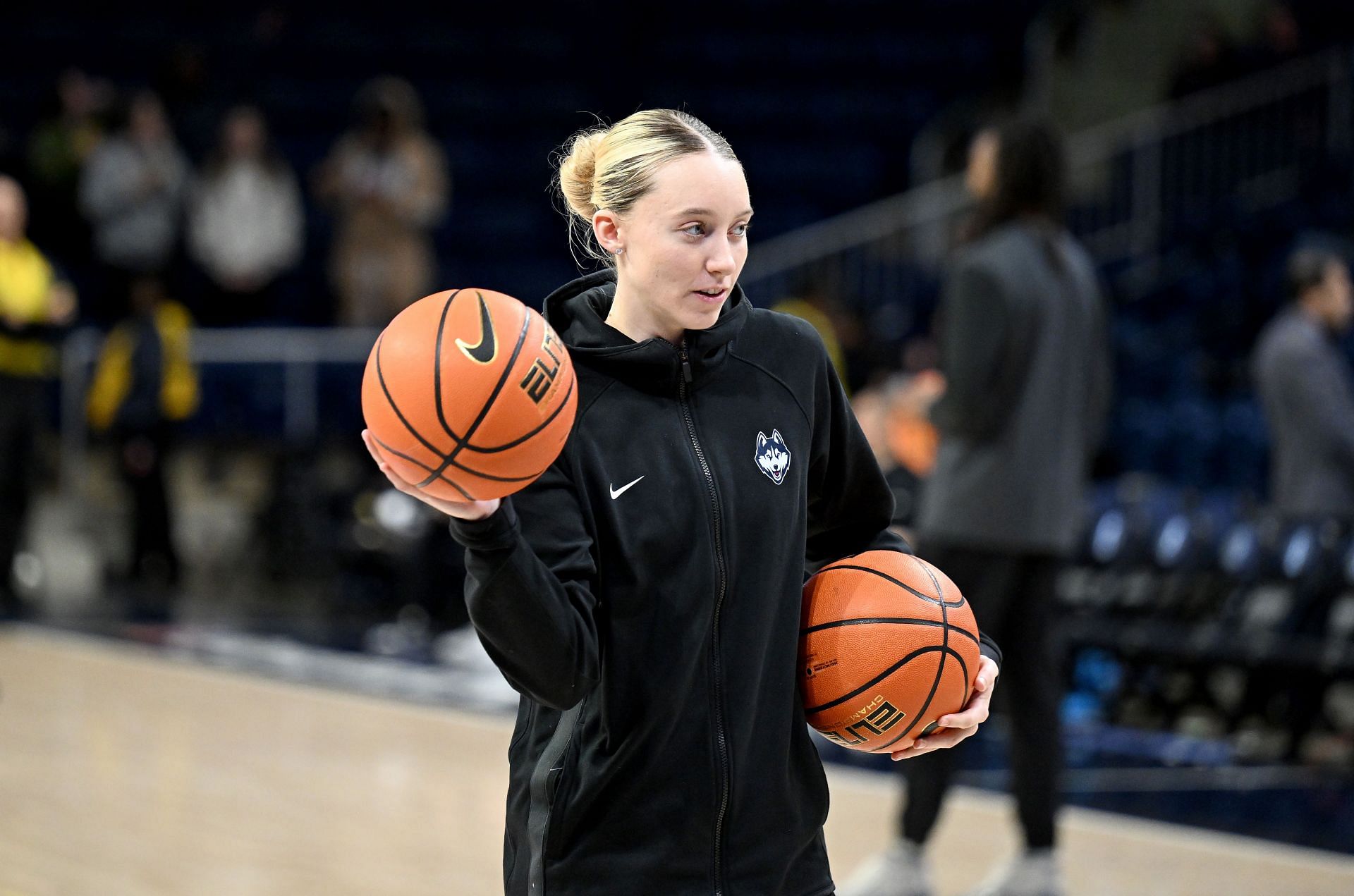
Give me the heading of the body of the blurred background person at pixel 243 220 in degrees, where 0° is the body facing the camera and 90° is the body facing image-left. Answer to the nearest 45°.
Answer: approximately 0°

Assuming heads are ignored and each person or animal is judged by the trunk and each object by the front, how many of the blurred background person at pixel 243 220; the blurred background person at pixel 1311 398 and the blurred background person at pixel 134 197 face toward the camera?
2

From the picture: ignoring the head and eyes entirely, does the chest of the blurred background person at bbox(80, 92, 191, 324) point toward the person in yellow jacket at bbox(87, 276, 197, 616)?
yes

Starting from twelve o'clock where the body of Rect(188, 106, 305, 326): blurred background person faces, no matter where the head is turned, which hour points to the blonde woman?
The blonde woman is roughly at 12 o'clock from the blurred background person.

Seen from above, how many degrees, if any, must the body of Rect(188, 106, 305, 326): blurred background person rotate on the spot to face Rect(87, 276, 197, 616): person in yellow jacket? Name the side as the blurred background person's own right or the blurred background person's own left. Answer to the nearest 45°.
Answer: approximately 45° to the blurred background person's own right
